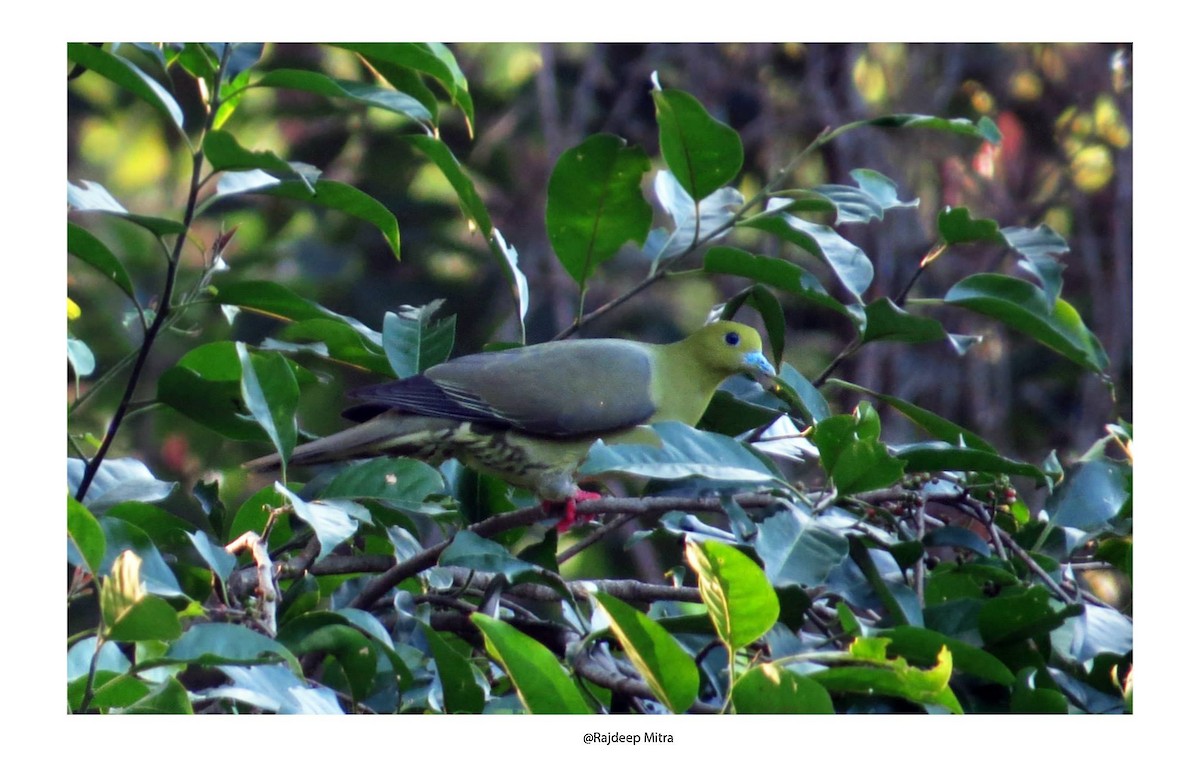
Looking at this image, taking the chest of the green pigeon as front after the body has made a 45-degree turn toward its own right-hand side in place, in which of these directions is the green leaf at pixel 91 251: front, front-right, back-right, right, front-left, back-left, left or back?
right

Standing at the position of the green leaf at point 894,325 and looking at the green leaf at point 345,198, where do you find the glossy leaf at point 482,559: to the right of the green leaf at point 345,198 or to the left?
left

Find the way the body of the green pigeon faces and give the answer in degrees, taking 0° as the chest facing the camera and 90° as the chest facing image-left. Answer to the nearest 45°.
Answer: approximately 270°
